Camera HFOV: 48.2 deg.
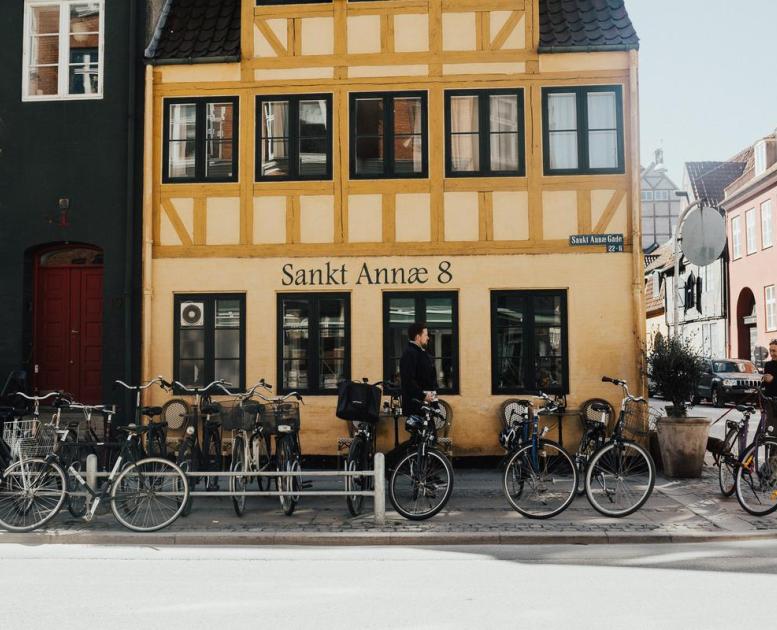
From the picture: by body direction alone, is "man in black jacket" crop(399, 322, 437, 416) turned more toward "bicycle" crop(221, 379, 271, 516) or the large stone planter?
the large stone planter

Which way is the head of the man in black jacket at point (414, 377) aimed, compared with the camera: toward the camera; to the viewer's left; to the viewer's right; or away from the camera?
to the viewer's right

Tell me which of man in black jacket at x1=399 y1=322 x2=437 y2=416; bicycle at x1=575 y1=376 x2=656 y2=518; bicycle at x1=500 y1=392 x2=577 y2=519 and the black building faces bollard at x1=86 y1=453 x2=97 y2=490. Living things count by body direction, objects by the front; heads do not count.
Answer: the black building

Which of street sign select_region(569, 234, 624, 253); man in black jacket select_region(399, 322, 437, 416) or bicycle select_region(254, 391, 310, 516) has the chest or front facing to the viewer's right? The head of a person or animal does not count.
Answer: the man in black jacket

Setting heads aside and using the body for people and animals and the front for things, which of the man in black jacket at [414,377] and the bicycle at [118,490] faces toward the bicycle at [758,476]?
the man in black jacket

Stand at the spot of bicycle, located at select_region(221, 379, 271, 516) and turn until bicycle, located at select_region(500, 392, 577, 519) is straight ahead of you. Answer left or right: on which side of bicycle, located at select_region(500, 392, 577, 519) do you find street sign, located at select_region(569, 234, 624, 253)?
left

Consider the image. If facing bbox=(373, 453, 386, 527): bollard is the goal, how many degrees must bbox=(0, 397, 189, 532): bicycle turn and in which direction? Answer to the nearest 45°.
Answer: approximately 180°

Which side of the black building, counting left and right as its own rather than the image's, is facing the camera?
front

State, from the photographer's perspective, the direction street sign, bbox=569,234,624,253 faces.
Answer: facing the viewer

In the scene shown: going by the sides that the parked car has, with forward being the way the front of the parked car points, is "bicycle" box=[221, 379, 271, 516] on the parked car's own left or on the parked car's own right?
on the parked car's own right
